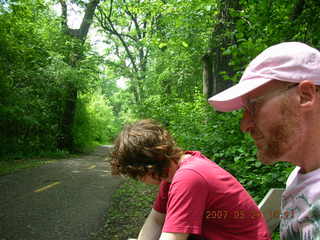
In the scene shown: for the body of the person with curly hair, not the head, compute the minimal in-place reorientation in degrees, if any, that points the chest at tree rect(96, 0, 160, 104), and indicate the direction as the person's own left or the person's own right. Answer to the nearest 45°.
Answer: approximately 90° to the person's own right

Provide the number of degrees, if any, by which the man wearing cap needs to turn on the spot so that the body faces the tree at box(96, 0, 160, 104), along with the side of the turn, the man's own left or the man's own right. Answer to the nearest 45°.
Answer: approximately 45° to the man's own right

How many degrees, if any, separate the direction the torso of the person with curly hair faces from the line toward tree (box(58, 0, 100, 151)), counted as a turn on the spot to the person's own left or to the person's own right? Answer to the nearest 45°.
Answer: approximately 45° to the person's own right

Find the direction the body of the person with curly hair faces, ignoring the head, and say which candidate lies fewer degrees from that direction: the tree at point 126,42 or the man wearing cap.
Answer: the tree

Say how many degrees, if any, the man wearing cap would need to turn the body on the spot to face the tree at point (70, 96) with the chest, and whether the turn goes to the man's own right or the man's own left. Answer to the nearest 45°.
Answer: approximately 45° to the man's own right

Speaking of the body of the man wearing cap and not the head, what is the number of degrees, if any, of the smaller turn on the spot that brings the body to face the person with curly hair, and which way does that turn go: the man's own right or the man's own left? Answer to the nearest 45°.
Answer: approximately 45° to the man's own right

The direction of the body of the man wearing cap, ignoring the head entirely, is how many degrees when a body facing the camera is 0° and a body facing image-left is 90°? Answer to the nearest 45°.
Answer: approximately 90°

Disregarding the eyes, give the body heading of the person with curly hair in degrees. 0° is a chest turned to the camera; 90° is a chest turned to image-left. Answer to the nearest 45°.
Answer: approximately 90°

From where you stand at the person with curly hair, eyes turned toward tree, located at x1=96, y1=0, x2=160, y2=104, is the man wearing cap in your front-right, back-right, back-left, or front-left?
back-right

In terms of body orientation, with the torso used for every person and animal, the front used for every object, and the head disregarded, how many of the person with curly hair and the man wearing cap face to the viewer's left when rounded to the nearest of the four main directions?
2
